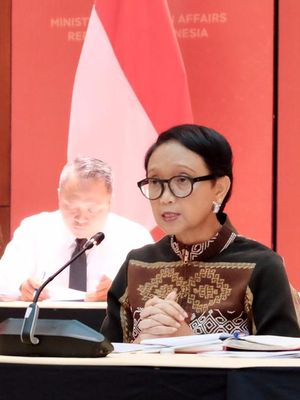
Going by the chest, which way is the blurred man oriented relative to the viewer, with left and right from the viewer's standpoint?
facing the viewer

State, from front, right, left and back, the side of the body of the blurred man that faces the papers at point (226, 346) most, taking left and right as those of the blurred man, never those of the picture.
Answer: front

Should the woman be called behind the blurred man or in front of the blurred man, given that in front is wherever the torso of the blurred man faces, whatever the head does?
in front

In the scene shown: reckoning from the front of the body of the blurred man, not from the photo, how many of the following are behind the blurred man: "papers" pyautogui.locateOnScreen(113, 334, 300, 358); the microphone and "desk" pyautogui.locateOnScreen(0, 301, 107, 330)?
0

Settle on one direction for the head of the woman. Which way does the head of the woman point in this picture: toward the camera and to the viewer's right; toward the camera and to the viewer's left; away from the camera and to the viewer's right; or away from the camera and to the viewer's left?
toward the camera and to the viewer's left

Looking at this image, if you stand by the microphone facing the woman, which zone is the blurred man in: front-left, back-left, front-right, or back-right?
front-left

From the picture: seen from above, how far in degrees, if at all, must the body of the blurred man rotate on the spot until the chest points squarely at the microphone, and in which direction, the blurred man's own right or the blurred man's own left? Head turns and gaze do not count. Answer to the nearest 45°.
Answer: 0° — they already face it

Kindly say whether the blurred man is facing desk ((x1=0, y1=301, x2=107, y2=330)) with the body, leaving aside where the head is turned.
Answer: yes

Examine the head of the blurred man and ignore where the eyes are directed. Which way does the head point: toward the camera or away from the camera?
toward the camera

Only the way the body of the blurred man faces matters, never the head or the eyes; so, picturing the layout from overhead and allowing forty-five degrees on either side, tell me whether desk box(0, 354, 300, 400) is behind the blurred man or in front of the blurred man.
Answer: in front
